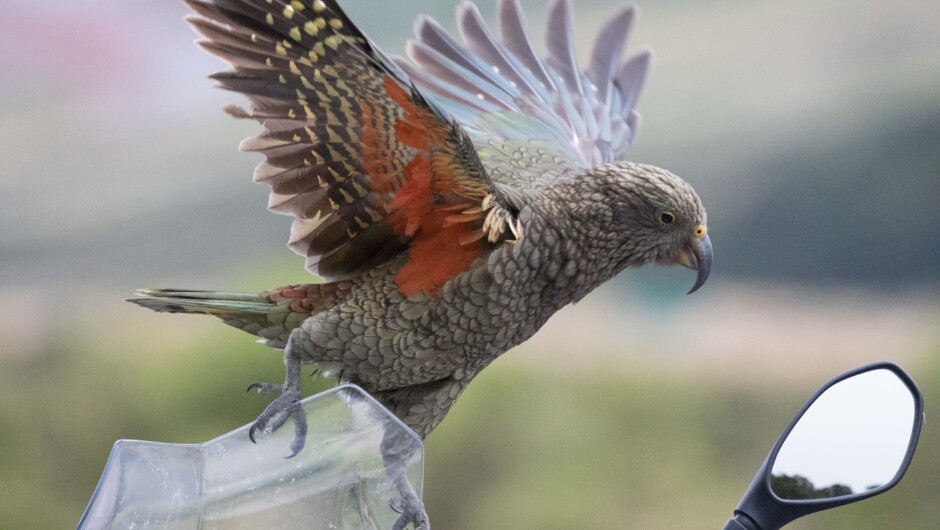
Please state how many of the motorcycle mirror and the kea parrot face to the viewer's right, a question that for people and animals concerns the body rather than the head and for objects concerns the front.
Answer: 1

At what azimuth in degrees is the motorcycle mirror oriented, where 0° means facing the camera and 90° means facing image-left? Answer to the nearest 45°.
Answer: approximately 0°

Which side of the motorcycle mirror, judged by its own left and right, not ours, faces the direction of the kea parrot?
right

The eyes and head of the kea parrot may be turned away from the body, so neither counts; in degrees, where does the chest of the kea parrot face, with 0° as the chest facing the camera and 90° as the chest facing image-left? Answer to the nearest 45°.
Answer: approximately 270°
